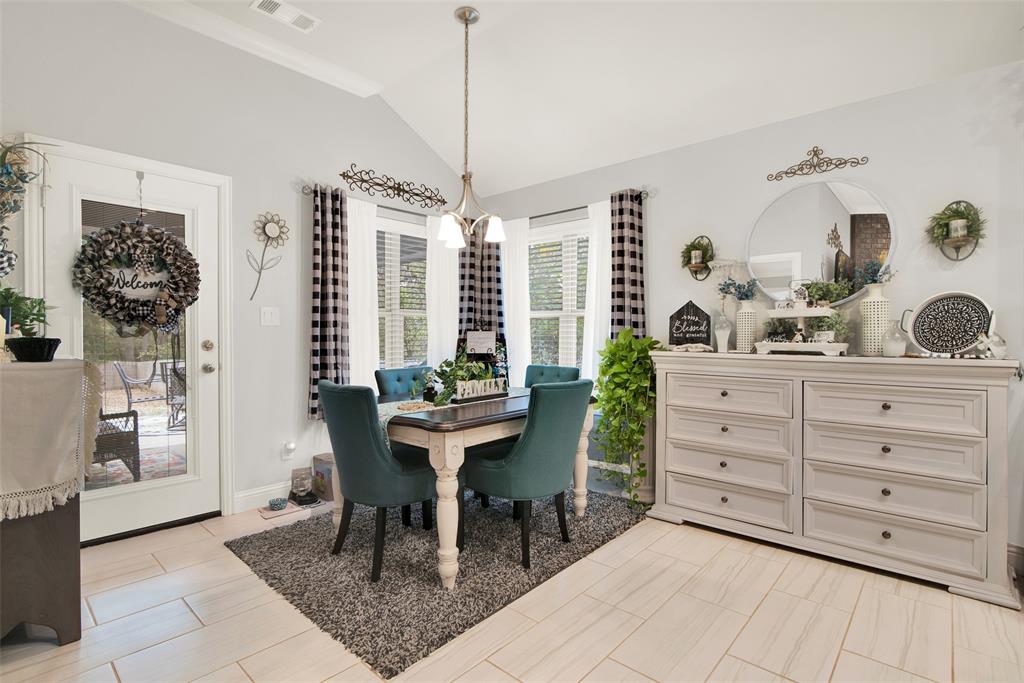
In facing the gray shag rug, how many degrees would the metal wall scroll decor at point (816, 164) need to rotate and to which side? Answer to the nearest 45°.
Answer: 0° — it already faces it

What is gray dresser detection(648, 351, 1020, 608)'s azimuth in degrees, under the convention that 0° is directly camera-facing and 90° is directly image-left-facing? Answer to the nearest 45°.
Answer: approximately 45°

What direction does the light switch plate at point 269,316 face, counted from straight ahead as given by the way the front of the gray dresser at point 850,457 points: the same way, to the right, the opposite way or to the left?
to the left

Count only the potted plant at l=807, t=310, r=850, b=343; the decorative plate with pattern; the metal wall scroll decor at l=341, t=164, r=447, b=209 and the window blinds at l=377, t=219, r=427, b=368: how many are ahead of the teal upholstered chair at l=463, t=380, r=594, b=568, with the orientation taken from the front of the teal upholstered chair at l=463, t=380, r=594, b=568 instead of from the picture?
2

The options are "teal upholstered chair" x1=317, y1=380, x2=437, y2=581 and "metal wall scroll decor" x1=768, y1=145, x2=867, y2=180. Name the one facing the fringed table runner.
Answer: the metal wall scroll decor

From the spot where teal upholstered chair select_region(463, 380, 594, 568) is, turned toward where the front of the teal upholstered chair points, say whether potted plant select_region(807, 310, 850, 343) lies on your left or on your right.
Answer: on your right

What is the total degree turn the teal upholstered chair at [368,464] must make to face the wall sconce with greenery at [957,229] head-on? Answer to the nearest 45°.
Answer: approximately 45° to its right

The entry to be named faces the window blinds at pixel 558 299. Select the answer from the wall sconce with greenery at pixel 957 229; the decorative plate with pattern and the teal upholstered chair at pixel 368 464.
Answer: the teal upholstered chair

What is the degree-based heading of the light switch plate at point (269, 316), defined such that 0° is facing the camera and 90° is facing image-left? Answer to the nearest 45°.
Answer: approximately 0°

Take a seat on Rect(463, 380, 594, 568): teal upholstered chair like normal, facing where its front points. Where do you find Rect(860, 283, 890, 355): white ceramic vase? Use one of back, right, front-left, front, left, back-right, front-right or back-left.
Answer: back-right

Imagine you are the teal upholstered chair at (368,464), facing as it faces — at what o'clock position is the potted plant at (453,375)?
The potted plant is roughly at 12 o'clock from the teal upholstered chair.
